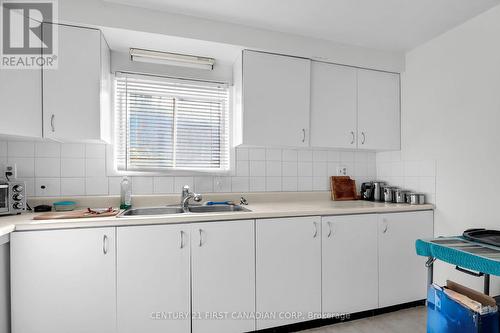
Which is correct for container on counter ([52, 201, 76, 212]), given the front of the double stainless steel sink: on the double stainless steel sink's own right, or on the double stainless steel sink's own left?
on the double stainless steel sink's own right

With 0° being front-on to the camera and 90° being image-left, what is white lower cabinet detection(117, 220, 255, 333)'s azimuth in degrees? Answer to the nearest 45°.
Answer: approximately 0°

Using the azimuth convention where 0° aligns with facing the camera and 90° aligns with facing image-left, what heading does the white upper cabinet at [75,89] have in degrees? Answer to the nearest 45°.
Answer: approximately 0°

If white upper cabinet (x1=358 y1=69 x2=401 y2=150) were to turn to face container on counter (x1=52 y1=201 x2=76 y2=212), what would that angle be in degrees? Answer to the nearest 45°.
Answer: approximately 90° to its right

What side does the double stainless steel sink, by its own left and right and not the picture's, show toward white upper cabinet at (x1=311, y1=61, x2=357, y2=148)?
left

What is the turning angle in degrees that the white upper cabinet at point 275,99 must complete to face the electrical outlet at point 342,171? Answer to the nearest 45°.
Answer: approximately 90° to its left
